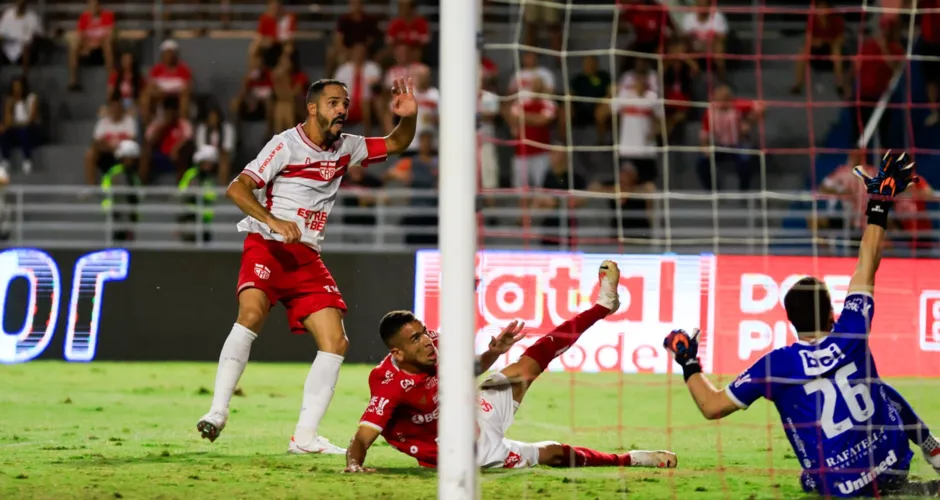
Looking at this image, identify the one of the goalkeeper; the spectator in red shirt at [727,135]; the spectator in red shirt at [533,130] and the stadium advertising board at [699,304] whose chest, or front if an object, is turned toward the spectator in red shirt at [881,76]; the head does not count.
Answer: the goalkeeper

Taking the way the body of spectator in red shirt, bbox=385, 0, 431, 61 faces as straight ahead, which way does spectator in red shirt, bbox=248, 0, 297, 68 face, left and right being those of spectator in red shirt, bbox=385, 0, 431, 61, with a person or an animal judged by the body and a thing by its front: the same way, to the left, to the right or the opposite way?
the same way

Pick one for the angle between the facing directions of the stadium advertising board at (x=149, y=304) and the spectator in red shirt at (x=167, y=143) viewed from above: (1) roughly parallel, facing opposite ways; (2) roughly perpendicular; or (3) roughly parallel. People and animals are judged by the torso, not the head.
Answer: roughly parallel

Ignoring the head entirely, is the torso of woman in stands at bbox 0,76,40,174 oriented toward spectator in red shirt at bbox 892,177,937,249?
no

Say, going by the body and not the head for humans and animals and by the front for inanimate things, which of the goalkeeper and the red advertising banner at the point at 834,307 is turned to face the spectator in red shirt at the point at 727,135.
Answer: the goalkeeper

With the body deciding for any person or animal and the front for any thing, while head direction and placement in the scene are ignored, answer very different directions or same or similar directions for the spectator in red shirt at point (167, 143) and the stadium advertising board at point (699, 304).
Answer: same or similar directions

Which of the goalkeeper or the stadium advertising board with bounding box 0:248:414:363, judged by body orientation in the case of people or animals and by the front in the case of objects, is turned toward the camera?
the stadium advertising board

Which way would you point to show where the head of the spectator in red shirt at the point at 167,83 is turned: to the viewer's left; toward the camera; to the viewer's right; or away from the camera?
toward the camera

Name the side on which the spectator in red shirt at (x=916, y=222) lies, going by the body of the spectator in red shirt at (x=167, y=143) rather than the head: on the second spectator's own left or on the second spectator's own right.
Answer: on the second spectator's own left

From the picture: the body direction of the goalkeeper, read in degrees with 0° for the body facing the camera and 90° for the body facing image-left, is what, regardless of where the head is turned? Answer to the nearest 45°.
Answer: approximately 180°

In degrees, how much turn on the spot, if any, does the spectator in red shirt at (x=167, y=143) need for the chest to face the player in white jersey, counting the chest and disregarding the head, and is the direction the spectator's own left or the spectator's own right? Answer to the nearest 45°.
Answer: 0° — they already face them

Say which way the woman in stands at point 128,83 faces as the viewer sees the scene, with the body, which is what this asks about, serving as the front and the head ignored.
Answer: toward the camera

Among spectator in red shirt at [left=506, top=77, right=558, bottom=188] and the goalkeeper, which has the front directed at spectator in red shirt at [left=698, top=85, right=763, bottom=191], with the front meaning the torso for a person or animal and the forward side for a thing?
the goalkeeper

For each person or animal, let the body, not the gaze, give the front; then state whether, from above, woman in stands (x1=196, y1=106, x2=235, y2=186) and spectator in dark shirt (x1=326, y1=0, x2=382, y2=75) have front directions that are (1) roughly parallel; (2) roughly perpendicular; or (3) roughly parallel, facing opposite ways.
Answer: roughly parallel

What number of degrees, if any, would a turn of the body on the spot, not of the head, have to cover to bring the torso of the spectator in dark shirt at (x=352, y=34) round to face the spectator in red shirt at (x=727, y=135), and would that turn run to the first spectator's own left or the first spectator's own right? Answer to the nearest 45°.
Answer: approximately 45° to the first spectator's own left

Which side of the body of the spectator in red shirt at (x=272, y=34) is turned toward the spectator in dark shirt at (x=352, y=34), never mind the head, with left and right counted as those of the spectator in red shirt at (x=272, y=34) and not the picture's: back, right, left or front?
left

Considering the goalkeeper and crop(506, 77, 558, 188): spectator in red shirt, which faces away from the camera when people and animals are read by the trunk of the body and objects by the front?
the goalkeeper

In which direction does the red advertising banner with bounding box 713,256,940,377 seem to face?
toward the camera

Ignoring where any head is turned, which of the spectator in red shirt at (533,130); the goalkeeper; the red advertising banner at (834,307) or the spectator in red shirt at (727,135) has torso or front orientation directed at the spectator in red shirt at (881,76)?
the goalkeeper

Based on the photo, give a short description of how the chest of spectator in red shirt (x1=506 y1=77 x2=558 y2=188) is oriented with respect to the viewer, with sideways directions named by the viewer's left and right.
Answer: facing the viewer

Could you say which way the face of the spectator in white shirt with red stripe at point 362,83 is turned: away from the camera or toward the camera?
toward the camera
